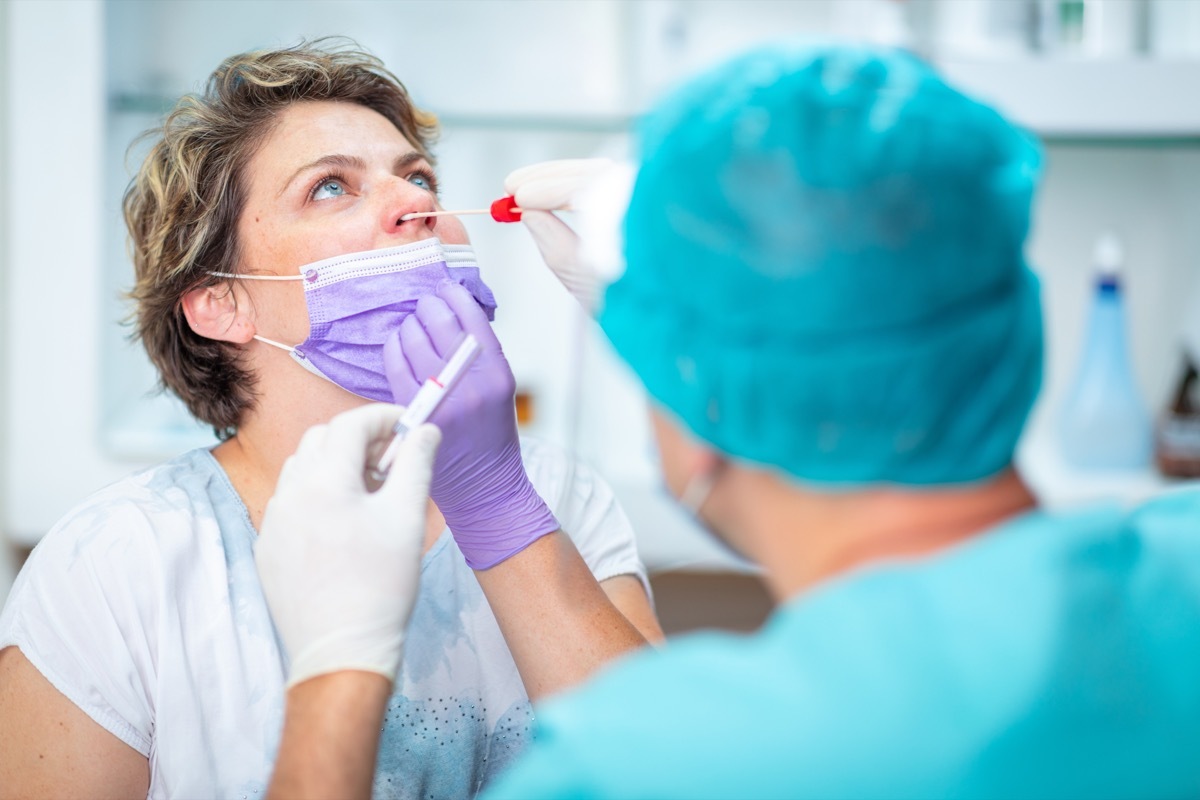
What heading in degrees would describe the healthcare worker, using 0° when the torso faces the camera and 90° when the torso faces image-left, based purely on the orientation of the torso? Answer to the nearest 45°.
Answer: approximately 135°

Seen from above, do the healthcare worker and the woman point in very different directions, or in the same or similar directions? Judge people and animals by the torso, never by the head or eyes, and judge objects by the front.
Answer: very different directions

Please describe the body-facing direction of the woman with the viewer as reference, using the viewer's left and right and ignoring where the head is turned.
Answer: facing the viewer and to the right of the viewer

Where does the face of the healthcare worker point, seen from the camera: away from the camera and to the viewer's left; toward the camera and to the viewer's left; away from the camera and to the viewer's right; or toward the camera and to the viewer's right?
away from the camera and to the viewer's left

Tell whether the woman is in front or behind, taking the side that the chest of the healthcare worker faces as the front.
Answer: in front

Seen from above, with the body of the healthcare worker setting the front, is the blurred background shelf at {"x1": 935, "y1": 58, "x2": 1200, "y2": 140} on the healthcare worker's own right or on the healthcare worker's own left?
on the healthcare worker's own right

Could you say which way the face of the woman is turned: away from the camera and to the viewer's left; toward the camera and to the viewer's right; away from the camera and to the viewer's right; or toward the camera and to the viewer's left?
toward the camera and to the viewer's right
